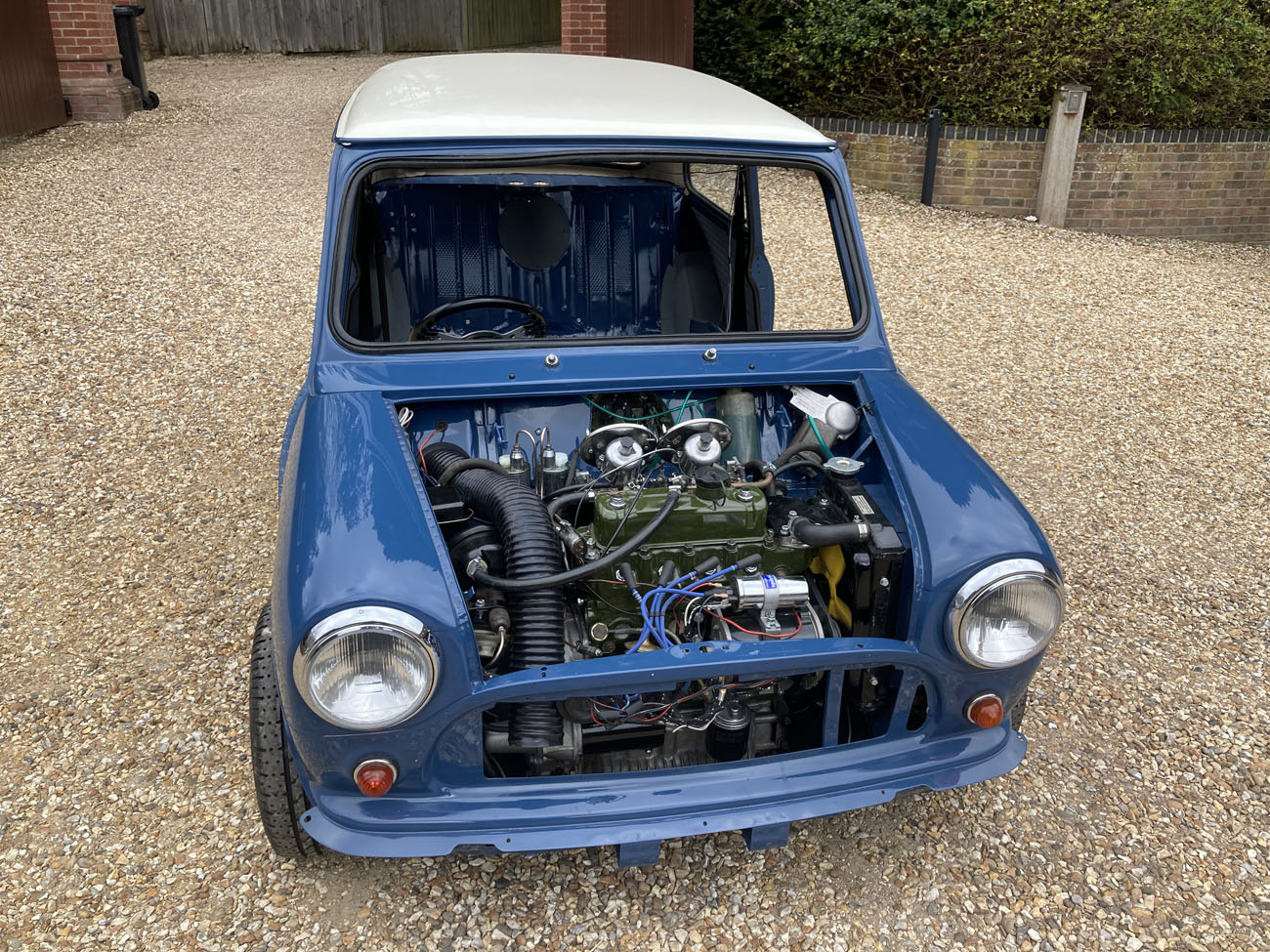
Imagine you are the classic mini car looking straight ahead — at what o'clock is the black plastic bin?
The black plastic bin is roughly at 5 o'clock from the classic mini car.

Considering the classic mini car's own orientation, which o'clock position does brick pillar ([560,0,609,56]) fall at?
The brick pillar is roughly at 6 o'clock from the classic mini car.

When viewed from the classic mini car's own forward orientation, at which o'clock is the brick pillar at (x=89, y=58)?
The brick pillar is roughly at 5 o'clock from the classic mini car.

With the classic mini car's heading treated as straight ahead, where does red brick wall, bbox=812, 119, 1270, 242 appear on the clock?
The red brick wall is roughly at 7 o'clock from the classic mini car.

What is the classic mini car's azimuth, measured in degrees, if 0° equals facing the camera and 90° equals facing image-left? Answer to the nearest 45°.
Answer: approximately 0°

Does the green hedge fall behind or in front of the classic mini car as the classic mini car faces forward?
behind
